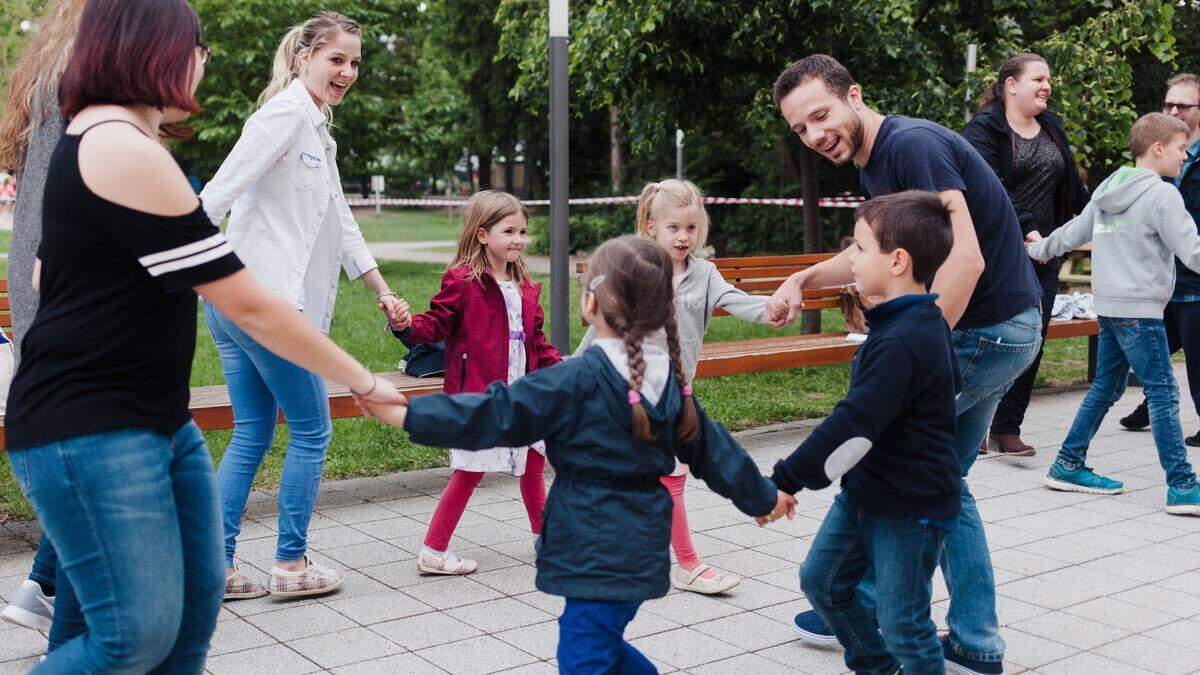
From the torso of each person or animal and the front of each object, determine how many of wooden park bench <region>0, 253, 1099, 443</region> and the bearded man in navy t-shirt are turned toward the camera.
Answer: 1

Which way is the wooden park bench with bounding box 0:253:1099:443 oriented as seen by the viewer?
toward the camera

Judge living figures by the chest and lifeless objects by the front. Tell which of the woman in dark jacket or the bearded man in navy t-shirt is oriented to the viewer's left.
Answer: the bearded man in navy t-shirt

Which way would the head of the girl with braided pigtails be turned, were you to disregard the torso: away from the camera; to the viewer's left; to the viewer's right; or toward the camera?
away from the camera

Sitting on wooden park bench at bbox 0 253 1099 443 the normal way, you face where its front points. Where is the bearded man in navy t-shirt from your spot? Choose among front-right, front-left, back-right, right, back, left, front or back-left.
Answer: front

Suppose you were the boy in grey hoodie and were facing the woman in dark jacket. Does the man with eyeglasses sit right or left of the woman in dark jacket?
right

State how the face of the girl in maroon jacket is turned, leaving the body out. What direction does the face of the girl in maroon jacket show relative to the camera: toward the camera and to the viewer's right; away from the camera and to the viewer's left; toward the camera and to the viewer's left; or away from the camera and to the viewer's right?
toward the camera and to the viewer's right

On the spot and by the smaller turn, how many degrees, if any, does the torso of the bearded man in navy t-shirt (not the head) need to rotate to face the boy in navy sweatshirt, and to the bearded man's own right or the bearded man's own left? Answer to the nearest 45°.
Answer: approximately 90° to the bearded man's own left

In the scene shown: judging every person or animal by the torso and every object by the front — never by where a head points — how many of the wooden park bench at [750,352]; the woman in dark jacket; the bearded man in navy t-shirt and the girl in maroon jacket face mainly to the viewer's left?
1

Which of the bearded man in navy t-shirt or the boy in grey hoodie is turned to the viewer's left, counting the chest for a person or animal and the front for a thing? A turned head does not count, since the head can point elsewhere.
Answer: the bearded man in navy t-shirt

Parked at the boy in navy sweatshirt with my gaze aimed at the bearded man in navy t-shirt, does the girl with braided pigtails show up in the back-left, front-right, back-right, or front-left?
back-left

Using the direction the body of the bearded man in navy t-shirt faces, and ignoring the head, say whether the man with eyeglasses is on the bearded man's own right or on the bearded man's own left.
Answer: on the bearded man's own right

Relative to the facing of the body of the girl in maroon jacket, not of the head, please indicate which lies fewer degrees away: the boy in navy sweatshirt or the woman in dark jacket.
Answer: the boy in navy sweatshirt

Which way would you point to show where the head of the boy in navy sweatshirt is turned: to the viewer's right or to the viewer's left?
to the viewer's left
